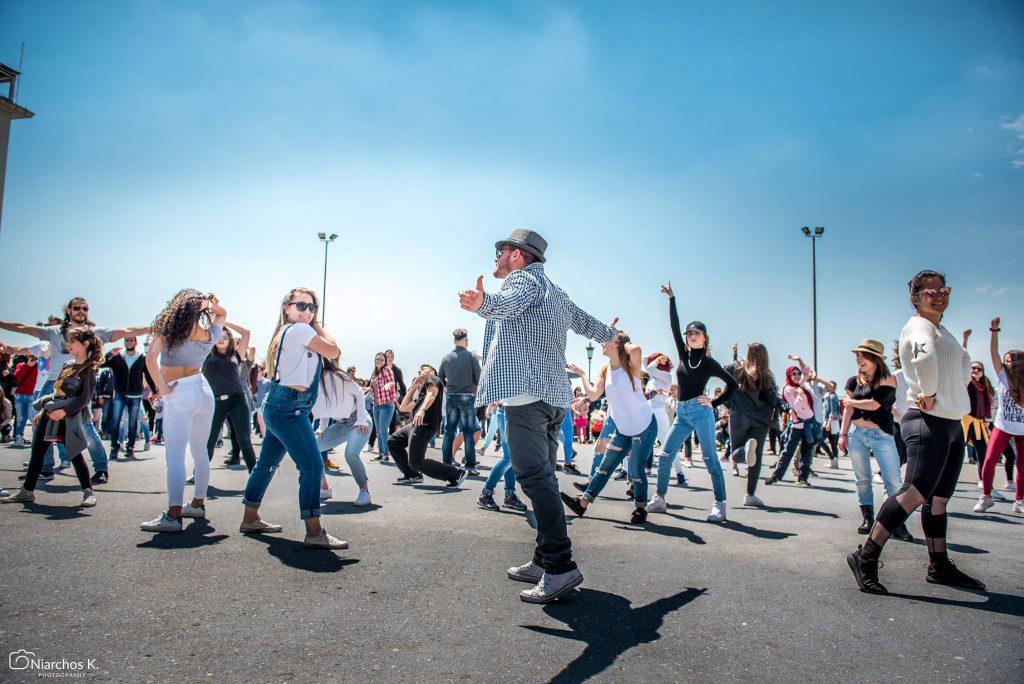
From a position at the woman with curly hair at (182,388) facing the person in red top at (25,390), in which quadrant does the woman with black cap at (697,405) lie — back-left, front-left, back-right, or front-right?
back-right

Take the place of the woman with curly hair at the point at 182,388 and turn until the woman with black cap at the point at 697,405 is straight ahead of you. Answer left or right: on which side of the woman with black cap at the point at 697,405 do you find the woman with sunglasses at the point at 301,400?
right

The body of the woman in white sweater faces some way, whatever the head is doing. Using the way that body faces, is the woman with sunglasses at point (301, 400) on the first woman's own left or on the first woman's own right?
on the first woman's own right

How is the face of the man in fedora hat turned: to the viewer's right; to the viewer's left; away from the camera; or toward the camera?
to the viewer's left

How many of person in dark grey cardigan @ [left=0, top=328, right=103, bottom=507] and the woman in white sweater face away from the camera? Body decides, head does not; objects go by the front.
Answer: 0

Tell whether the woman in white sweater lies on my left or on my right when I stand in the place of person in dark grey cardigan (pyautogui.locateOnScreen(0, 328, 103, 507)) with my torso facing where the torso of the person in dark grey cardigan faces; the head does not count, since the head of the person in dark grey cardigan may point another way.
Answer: on my left

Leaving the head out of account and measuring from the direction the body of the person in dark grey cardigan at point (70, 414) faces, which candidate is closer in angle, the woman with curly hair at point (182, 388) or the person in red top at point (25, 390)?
the woman with curly hair

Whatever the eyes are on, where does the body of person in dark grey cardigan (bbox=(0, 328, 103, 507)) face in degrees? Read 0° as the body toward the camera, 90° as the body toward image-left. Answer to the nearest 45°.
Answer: approximately 45°

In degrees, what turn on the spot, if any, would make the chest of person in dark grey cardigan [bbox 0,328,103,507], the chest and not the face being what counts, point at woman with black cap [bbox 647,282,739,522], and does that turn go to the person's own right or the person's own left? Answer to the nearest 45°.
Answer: approximately 90° to the person's own left
